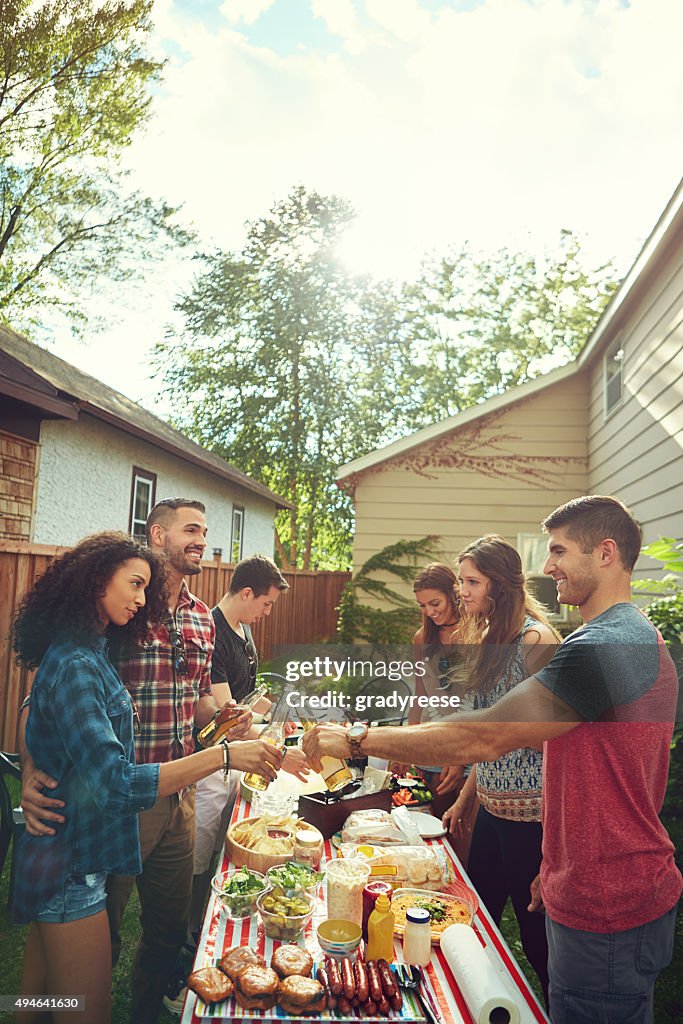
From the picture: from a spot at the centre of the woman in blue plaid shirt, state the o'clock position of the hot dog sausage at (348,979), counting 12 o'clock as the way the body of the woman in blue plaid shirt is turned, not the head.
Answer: The hot dog sausage is roughly at 1 o'clock from the woman in blue plaid shirt.

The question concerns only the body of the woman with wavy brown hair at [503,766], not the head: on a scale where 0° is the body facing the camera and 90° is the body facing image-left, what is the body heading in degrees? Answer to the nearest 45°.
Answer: approximately 45°

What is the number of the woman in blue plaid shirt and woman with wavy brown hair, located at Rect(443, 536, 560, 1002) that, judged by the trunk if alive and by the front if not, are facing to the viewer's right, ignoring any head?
1

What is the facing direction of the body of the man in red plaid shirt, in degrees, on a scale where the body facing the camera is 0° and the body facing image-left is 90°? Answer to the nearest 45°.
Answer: approximately 315°

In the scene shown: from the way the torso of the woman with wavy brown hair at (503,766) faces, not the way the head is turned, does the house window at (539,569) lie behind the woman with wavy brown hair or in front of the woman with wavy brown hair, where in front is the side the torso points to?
behind

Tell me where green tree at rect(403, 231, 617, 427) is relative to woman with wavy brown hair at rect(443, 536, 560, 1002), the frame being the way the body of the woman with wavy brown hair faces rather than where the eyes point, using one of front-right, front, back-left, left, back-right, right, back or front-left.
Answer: back-right

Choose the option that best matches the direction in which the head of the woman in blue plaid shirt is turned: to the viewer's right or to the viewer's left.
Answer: to the viewer's right

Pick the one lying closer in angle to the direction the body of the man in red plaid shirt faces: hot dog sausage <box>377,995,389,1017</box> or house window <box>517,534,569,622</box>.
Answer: the hot dog sausage

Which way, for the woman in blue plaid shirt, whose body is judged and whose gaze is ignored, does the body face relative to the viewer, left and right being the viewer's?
facing to the right of the viewer

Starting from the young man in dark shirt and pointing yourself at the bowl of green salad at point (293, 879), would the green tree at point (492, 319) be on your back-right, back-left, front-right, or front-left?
back-left
